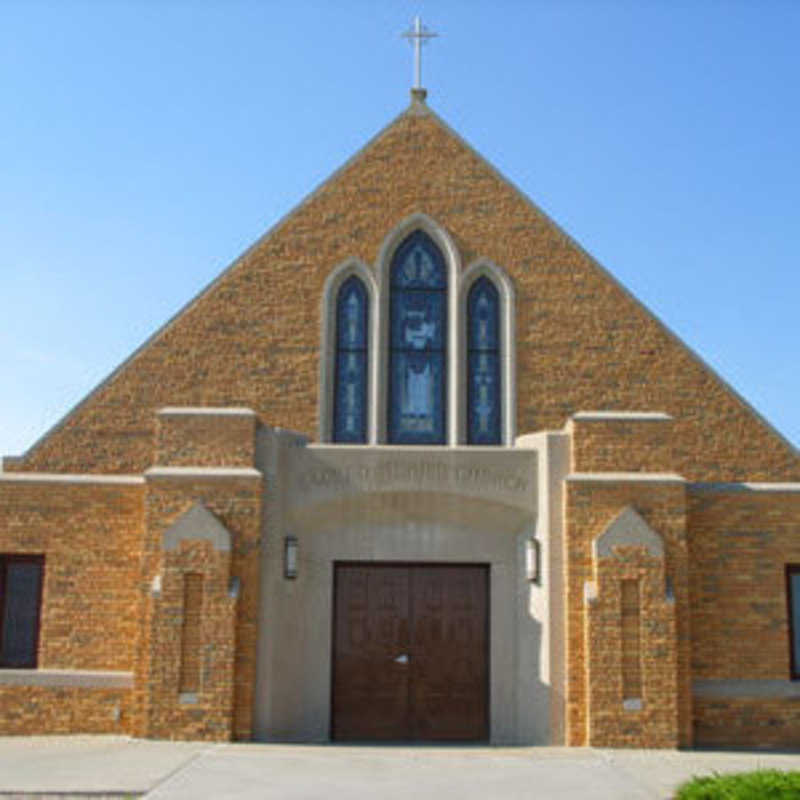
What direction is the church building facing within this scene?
toward the camera
